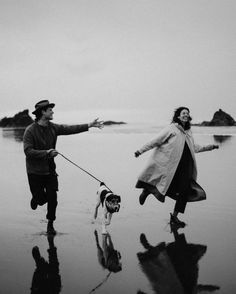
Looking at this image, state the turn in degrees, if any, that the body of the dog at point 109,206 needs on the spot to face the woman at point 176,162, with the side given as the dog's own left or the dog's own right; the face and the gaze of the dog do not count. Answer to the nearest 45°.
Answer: approximately 90° to the dog's own left

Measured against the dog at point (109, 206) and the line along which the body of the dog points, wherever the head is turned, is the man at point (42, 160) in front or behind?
behind

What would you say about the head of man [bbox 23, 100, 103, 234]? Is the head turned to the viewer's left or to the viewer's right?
to the viewer's right

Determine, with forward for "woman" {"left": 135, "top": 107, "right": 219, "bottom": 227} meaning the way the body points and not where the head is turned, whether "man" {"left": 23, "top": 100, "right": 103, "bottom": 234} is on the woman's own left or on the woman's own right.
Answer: on the woman's own right

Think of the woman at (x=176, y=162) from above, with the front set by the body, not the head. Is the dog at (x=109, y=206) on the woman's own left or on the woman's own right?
on the woman's own right

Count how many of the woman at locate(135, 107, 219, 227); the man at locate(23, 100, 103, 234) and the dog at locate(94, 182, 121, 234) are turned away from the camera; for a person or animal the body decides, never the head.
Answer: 0

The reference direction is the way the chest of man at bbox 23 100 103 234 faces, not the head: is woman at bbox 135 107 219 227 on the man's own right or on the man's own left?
on the man's own left

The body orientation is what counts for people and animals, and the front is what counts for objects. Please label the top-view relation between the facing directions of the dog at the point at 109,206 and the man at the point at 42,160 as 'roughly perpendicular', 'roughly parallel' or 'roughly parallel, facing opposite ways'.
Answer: roughly parallel

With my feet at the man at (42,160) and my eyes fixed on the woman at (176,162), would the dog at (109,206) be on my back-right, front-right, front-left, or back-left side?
front-right

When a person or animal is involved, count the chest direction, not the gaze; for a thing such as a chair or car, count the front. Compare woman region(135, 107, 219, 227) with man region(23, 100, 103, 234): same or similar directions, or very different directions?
same or similar directions

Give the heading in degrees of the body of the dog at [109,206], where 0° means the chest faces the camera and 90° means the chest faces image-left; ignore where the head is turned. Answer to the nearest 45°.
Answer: approximately 315°

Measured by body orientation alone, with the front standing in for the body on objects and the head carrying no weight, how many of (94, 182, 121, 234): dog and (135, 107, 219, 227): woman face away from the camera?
0
